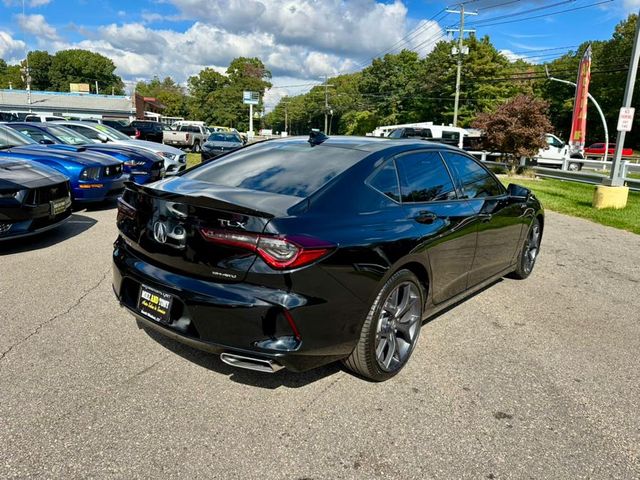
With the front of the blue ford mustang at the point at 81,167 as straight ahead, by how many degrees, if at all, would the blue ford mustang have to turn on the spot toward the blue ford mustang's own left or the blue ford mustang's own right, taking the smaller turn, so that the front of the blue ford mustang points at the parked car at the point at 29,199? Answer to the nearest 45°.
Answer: approximately 45° to the blue ford mustang's own right

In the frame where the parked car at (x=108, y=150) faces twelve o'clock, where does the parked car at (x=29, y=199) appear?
the parked car at (x=29, y=199) is roughly at 2 o'clock from the parked car at (x=108, y=150).

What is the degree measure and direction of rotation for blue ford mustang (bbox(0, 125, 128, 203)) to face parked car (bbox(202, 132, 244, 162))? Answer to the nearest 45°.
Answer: approximately 90° to its left

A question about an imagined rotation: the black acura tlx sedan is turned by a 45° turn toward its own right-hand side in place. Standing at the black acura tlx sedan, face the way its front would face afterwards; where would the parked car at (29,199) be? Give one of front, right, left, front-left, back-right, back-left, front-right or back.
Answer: back-left

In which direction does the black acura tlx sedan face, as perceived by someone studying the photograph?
facing away from the viewer and to the right of the viewer

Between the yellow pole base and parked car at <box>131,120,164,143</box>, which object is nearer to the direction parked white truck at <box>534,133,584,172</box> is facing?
the yellow pole base
